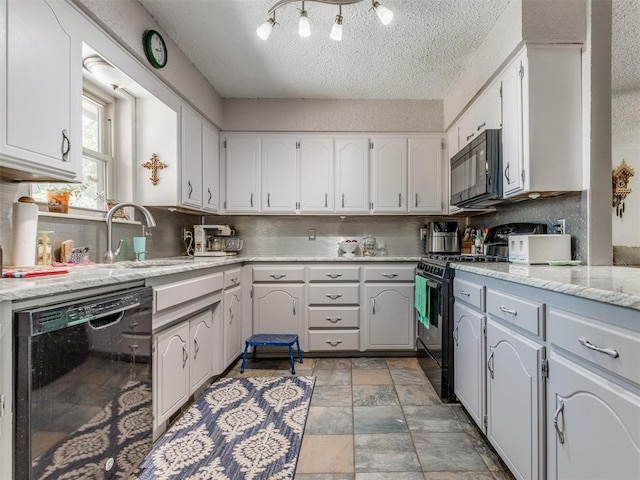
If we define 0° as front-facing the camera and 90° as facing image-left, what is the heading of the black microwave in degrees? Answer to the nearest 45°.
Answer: approximately 45°

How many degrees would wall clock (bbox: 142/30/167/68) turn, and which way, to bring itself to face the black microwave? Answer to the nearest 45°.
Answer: approximately 45° to its left

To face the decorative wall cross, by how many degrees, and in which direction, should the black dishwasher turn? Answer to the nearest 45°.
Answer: approximately 135° to its left

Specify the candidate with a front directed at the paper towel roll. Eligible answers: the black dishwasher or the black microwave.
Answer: the black microwave

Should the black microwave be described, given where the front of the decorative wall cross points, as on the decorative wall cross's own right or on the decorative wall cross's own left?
on the decorative wall cross's own left
